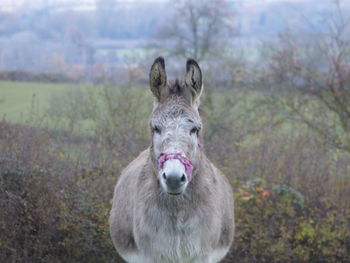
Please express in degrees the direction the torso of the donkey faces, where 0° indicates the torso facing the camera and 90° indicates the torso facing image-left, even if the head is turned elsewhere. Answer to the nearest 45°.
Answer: approximately 0°

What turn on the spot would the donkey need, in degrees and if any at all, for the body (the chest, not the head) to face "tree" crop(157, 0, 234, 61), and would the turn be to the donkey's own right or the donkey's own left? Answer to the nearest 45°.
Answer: approximately 180°

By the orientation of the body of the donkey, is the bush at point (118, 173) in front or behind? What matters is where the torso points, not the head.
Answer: behind
